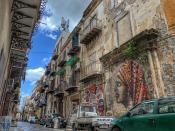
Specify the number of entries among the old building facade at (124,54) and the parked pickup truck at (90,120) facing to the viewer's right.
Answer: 0

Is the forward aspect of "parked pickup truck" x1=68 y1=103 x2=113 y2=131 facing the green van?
no

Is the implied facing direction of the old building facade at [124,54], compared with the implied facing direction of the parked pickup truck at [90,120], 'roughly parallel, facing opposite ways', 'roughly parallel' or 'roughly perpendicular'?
roughly perpendicular

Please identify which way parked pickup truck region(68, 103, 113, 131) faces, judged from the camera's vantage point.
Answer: facing away from the viewer and to the left of the viewer

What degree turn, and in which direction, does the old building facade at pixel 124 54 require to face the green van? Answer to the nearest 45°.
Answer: approximately 45° to its left

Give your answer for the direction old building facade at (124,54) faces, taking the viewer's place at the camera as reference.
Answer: facing the viewer and to the left of the viewer

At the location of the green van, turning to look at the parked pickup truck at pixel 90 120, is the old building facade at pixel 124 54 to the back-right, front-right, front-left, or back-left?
front-right

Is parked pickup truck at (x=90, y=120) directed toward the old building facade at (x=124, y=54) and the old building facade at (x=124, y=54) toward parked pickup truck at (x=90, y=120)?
no
